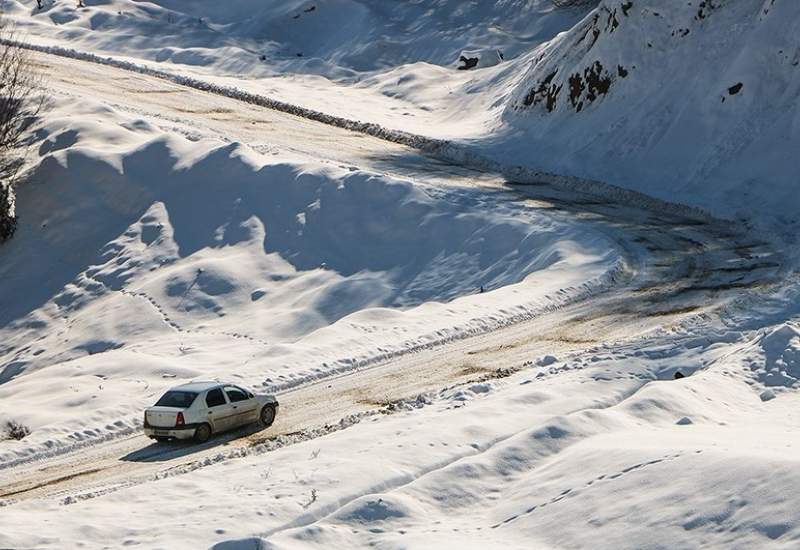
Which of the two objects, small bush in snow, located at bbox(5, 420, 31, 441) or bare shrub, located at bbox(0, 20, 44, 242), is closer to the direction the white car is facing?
the bare shrub

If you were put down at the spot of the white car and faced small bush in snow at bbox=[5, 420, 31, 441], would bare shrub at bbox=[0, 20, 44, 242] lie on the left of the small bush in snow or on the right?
right

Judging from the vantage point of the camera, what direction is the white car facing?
facing away from the viewer and to the right of the viewer

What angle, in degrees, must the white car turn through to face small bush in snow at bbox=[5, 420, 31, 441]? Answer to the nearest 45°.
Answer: approximately 90° to its left

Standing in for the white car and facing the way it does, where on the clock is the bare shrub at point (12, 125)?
The bare shrub is roughly at 10 o'clock from the white car.
